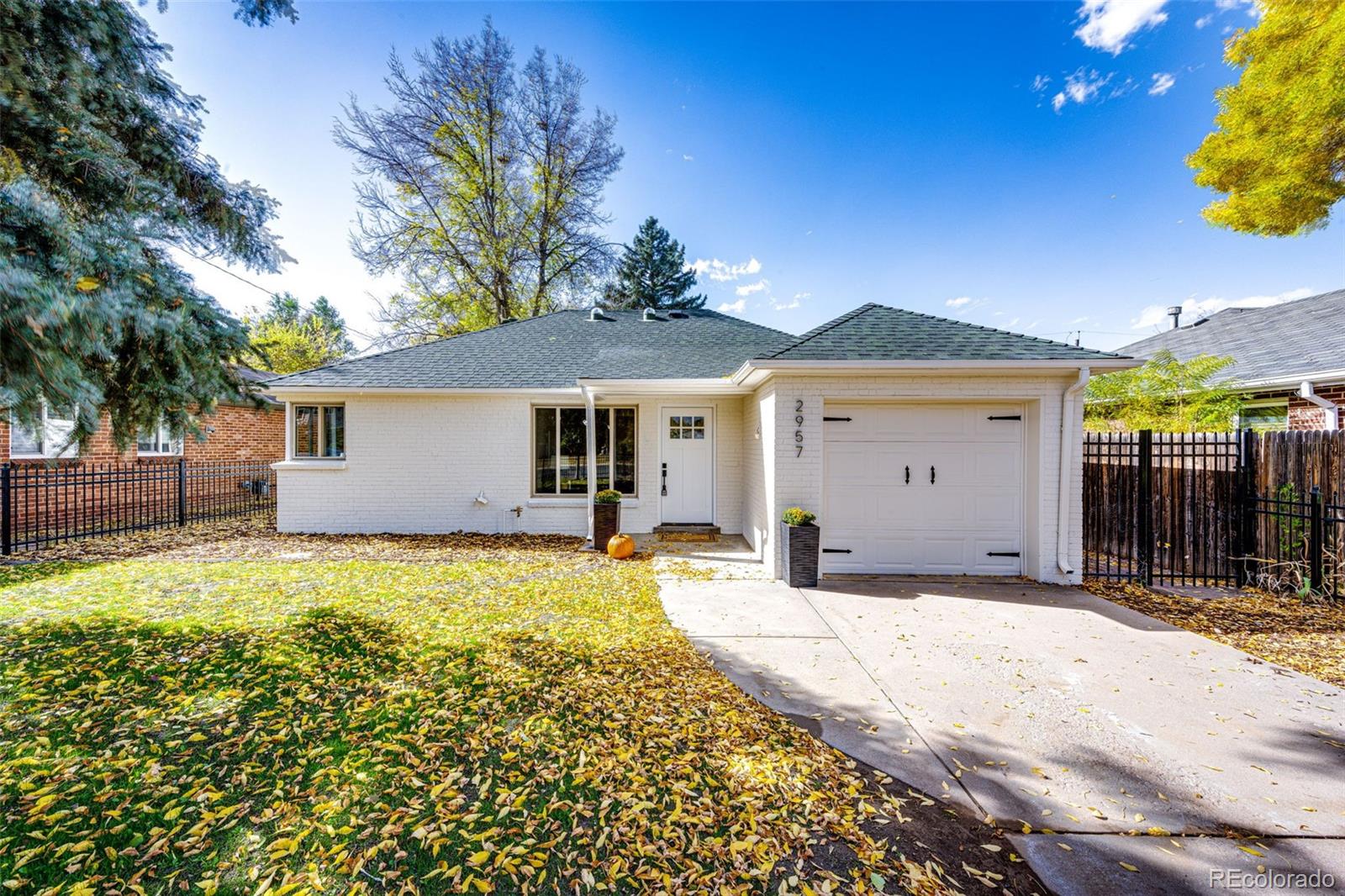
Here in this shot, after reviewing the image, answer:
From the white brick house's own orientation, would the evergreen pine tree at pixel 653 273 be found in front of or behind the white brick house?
behind

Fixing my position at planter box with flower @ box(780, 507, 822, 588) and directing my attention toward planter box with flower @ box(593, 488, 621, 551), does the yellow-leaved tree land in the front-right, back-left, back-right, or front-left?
back-right

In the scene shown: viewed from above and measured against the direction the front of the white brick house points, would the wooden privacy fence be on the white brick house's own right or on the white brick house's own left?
on the white brick house's own left

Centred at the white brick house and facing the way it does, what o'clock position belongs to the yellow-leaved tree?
The yellow-leaved tree is roughly at 10 o'clock from the white brick house.

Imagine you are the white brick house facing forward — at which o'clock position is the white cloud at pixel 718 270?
The white cloud is roughly at 6 o'clock from the white brick house.

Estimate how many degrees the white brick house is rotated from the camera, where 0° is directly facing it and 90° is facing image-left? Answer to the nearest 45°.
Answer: approximately 0°

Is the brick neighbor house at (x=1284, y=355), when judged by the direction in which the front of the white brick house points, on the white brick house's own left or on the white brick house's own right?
on the white brick house's own left

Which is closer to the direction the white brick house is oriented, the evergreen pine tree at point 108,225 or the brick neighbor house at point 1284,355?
the evergreen pine tree

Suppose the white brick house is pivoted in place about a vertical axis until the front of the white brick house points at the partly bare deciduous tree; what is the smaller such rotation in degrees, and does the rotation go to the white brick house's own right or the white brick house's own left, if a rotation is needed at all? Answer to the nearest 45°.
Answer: approximately 135° to the white brick house's own right
